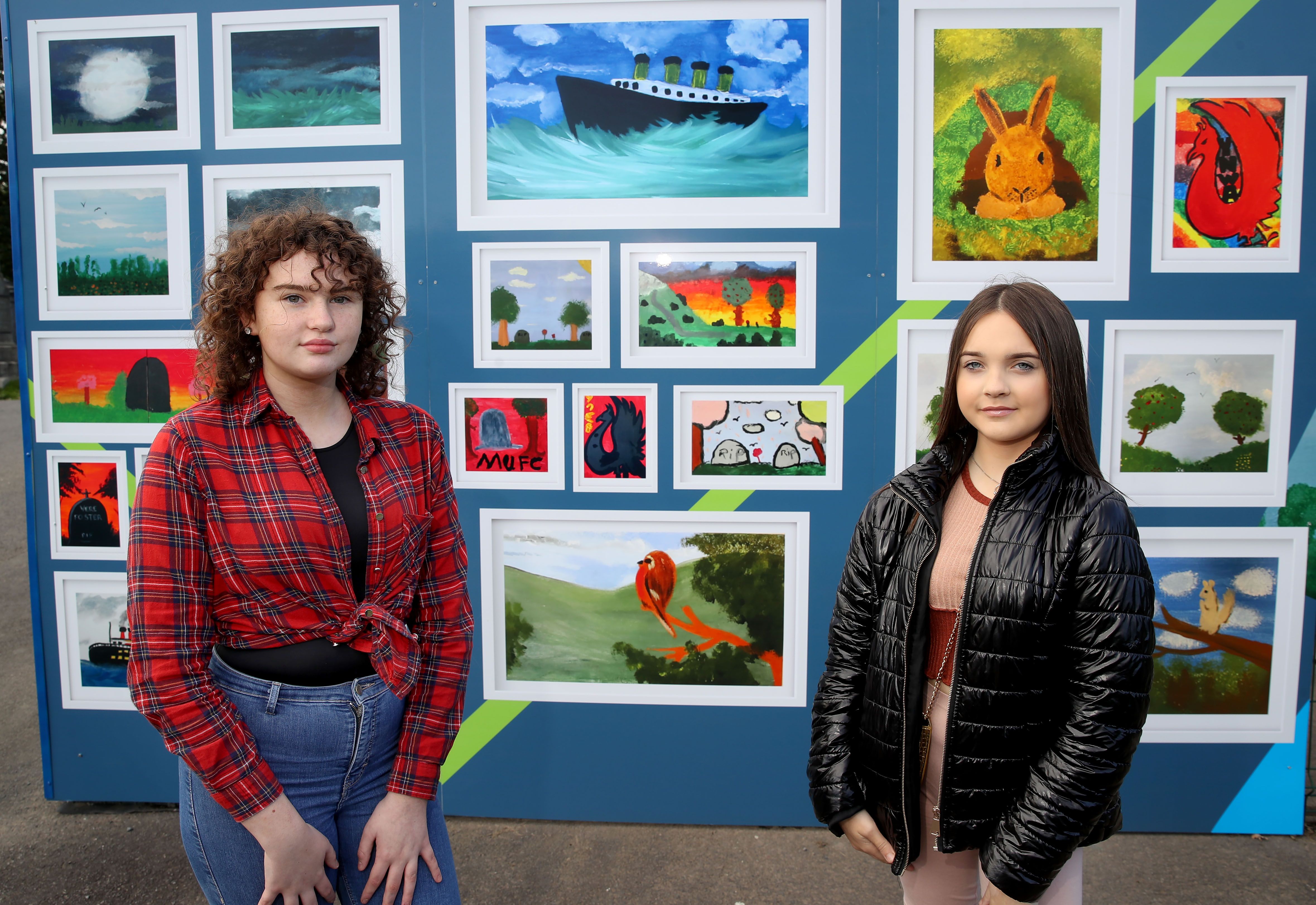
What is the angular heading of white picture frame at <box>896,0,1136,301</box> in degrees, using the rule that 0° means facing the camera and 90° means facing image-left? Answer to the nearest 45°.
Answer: approximately 0°

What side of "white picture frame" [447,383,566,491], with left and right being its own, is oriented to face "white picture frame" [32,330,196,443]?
right

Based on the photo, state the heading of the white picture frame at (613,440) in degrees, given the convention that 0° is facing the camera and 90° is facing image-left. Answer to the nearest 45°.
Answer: approximately 0°

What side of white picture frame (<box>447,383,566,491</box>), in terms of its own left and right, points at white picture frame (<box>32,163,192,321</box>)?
right
